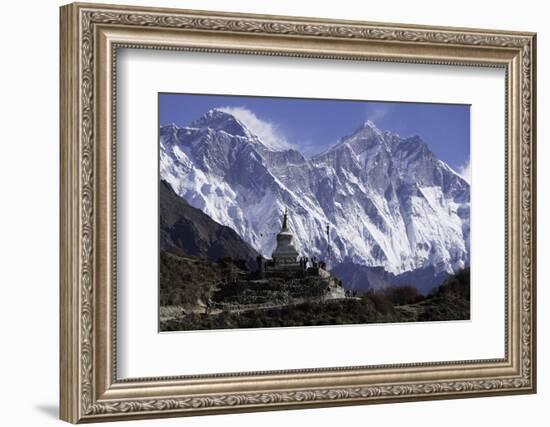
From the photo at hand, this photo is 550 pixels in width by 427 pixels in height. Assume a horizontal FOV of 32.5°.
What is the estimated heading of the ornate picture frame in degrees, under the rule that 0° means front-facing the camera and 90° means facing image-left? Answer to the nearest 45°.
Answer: approximately 315°
